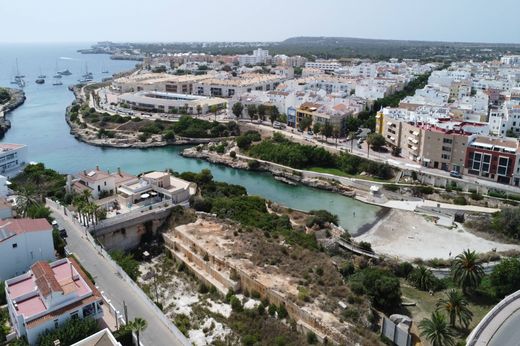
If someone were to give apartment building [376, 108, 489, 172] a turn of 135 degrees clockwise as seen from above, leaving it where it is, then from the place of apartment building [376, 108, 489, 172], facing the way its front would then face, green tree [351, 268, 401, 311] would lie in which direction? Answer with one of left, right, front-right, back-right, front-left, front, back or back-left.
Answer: back

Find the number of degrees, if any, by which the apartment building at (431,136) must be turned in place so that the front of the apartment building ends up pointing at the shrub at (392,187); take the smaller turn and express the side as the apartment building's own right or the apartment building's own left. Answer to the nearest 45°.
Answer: approximately 45° to the apartment building's own left

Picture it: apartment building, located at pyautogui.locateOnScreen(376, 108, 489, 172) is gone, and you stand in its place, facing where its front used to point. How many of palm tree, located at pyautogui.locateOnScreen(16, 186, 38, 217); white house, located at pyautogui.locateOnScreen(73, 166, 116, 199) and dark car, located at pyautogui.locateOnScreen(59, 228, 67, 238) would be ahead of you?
3

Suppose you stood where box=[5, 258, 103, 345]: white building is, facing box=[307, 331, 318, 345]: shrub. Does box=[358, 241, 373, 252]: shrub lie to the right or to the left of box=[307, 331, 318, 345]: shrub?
left

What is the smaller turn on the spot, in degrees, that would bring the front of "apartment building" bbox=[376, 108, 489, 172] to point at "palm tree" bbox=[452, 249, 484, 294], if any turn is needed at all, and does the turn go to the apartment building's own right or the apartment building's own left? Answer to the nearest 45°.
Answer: approximately 45° to the apartment building's own left

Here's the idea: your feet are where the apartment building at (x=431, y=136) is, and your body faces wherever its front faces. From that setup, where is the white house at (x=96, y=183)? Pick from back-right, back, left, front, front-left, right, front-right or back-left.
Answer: front

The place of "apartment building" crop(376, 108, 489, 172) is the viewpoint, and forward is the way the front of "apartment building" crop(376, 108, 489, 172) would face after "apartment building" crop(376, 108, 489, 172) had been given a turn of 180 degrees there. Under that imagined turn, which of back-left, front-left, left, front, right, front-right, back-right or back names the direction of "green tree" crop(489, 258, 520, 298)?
back-right

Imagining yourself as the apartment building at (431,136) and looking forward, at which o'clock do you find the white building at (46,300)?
The white building is roughly at 11 o'clock from the apartment building.

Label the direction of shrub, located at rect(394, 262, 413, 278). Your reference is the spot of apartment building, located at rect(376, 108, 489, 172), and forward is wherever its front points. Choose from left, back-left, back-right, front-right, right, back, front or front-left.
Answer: front-left

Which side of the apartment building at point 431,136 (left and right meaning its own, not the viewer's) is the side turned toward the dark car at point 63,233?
front

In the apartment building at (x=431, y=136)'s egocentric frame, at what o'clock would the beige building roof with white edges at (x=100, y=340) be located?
The beige building roof with white edges is roughly at 11 o'clock from the apartment building.

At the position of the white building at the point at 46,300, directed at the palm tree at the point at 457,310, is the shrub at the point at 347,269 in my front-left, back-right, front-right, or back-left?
front-left

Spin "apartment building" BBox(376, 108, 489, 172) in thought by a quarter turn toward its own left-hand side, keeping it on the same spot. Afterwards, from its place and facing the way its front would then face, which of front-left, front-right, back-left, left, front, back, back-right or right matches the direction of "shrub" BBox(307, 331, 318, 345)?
front-right

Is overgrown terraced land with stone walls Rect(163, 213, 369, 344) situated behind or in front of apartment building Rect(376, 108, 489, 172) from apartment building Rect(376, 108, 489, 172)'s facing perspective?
in front

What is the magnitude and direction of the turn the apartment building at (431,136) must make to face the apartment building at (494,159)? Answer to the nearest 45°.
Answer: approximately 90° to its left
